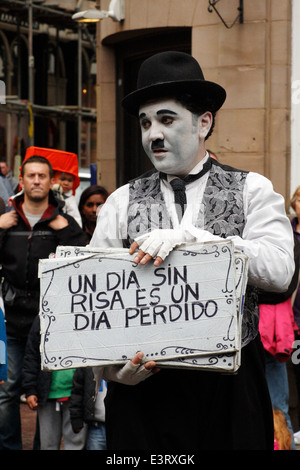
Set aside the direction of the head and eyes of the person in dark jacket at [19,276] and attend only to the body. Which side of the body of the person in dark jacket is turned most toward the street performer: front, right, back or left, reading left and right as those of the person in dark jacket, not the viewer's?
front

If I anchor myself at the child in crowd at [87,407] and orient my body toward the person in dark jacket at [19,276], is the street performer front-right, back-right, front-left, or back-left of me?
back-left

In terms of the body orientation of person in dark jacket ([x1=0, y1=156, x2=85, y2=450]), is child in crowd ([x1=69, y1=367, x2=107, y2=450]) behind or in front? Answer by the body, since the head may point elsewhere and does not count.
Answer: in front

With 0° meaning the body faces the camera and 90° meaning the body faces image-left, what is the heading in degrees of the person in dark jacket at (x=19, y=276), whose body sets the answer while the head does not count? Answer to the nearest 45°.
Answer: approximately 0°
